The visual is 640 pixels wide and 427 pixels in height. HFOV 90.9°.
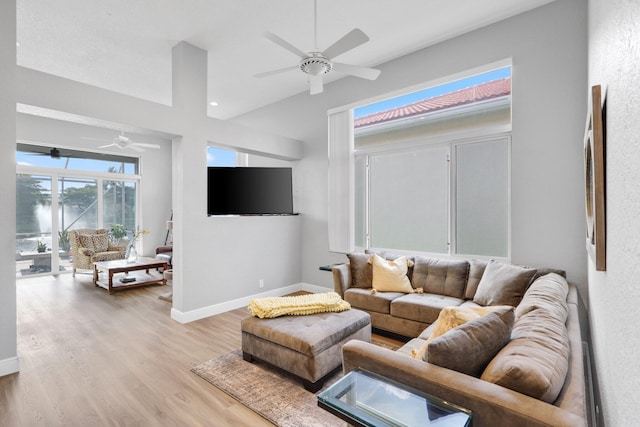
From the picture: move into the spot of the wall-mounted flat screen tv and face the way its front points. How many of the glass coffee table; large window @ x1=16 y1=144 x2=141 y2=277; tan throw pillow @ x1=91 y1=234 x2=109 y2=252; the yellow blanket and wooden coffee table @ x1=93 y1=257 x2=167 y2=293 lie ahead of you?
2

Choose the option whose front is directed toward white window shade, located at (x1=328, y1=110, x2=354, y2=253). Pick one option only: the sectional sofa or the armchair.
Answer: the armchair

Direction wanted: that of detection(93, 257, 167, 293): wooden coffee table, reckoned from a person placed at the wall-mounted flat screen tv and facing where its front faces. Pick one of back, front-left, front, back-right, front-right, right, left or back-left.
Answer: back-right

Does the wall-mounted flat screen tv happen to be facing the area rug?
yes

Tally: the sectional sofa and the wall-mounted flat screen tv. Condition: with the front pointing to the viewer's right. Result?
0

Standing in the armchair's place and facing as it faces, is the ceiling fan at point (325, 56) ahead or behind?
ahead

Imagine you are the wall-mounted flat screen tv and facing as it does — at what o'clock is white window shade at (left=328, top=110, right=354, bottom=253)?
The white window shade is roughly at 9 o'clock from the wall-mounted flat screen tv.

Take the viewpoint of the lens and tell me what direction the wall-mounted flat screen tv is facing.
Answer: facing the viewer

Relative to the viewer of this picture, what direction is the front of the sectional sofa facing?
facing the viewer and to the left of the viewer

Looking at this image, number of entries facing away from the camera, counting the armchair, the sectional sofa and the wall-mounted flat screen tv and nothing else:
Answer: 0

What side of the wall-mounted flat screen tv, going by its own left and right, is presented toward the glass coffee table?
front

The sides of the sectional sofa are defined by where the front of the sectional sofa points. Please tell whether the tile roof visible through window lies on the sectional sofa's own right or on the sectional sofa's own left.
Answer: on the sectional sofa's own right

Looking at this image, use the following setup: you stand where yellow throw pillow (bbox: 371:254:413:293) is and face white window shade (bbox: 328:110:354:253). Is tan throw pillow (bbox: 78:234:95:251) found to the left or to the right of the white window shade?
left

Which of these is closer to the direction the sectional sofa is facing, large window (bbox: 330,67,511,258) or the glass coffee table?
the glass coffee table

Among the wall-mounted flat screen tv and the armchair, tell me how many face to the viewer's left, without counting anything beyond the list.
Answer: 0

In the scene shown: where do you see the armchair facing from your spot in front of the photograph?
facing the viewer and to the right of the viewer
